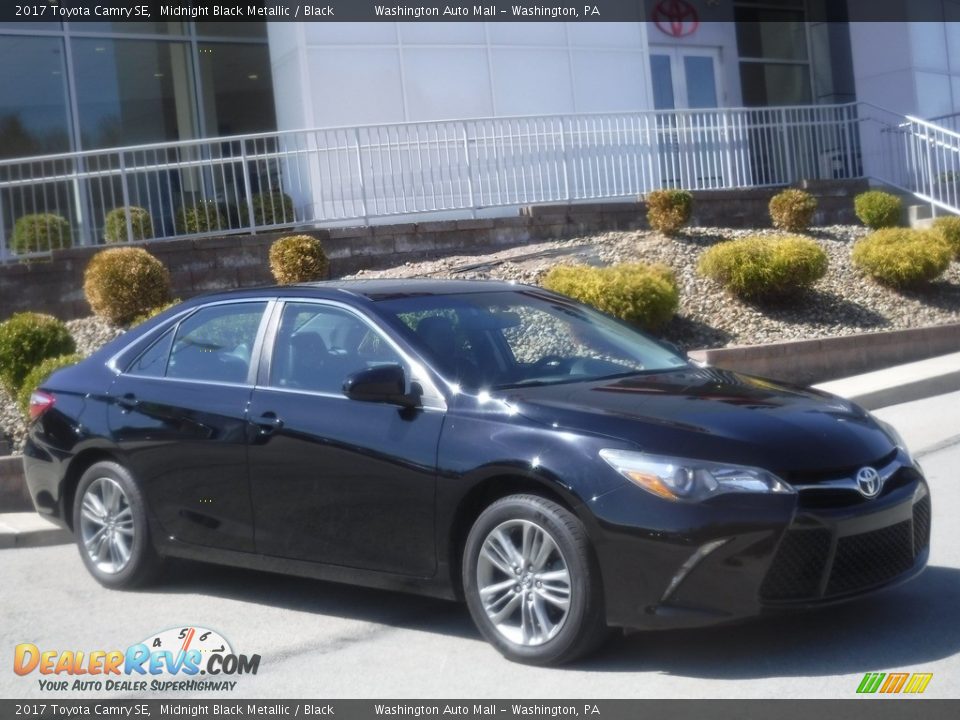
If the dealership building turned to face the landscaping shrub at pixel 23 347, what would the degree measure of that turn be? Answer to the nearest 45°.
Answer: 0° — it already faces it

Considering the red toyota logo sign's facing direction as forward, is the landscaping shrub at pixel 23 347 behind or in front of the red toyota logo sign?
in front

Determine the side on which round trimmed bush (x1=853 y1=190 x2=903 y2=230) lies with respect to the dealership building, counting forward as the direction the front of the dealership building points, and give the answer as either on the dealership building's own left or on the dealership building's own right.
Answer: on the dealership building's own left

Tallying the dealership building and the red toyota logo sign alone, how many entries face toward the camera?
2

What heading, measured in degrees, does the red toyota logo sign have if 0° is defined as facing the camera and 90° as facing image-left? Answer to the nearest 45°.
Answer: approximately 0°

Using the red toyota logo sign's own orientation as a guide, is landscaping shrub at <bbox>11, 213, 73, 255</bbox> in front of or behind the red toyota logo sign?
in front
